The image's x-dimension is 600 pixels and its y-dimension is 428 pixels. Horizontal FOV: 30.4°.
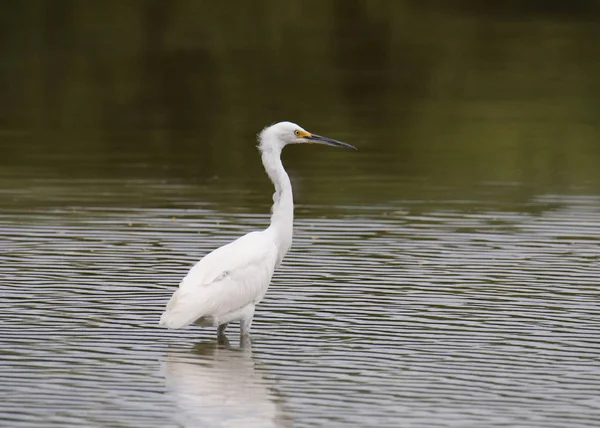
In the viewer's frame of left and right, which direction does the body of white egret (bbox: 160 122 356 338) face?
facing to the right of the viewer
